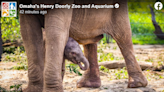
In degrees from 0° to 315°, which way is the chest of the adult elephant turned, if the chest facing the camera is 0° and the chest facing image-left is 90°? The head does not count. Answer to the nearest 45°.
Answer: approximately 45°
